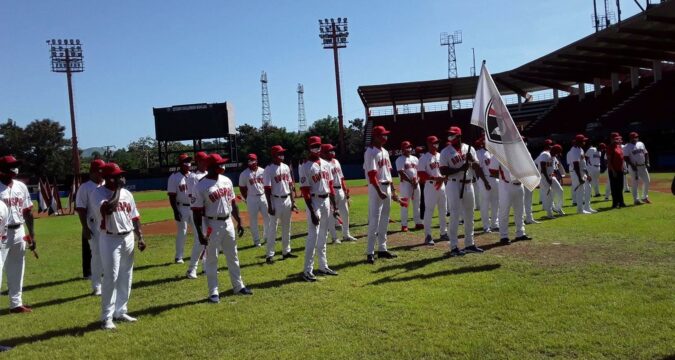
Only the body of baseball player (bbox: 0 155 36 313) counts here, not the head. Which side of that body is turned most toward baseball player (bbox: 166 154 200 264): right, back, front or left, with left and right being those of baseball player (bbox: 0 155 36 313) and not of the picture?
left

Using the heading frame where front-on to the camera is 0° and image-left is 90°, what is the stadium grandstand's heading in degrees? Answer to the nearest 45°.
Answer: approximately 45°

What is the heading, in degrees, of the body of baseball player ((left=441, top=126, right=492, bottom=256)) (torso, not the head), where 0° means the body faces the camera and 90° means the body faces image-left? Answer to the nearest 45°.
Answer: approximately 0°

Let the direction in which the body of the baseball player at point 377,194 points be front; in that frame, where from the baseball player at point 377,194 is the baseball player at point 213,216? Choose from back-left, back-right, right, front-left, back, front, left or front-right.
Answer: right

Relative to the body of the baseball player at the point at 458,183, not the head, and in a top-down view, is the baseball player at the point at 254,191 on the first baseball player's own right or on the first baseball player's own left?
on the first baseball player's own right

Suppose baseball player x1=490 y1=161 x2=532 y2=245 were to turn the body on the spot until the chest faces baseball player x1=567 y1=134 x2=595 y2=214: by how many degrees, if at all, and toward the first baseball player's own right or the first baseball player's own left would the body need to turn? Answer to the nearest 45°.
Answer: approximately 135° to the first baseball player's own left
